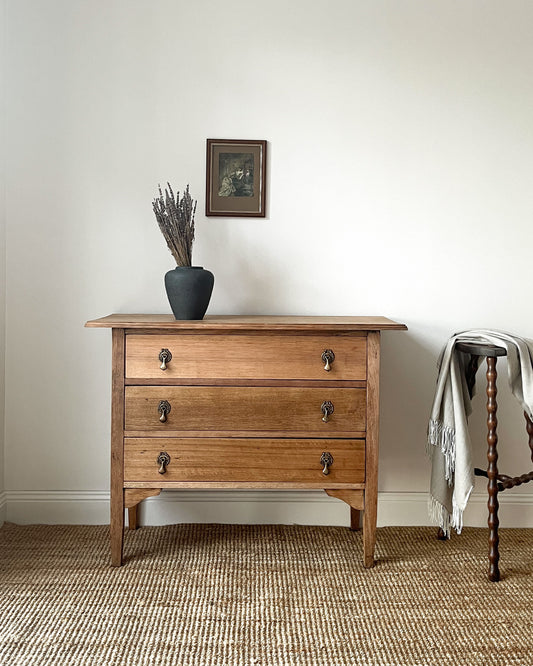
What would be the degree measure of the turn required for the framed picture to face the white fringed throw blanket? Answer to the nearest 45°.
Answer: approximately 45° to its left

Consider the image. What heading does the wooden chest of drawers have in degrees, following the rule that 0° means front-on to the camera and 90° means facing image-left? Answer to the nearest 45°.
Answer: approximately 0°

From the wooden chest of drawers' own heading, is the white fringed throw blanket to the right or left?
on its left

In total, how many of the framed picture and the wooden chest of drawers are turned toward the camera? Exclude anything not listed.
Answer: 2

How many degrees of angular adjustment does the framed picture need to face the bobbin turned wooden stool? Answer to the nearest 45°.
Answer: approximately 45° to its left

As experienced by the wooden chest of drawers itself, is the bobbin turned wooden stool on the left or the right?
on its left
